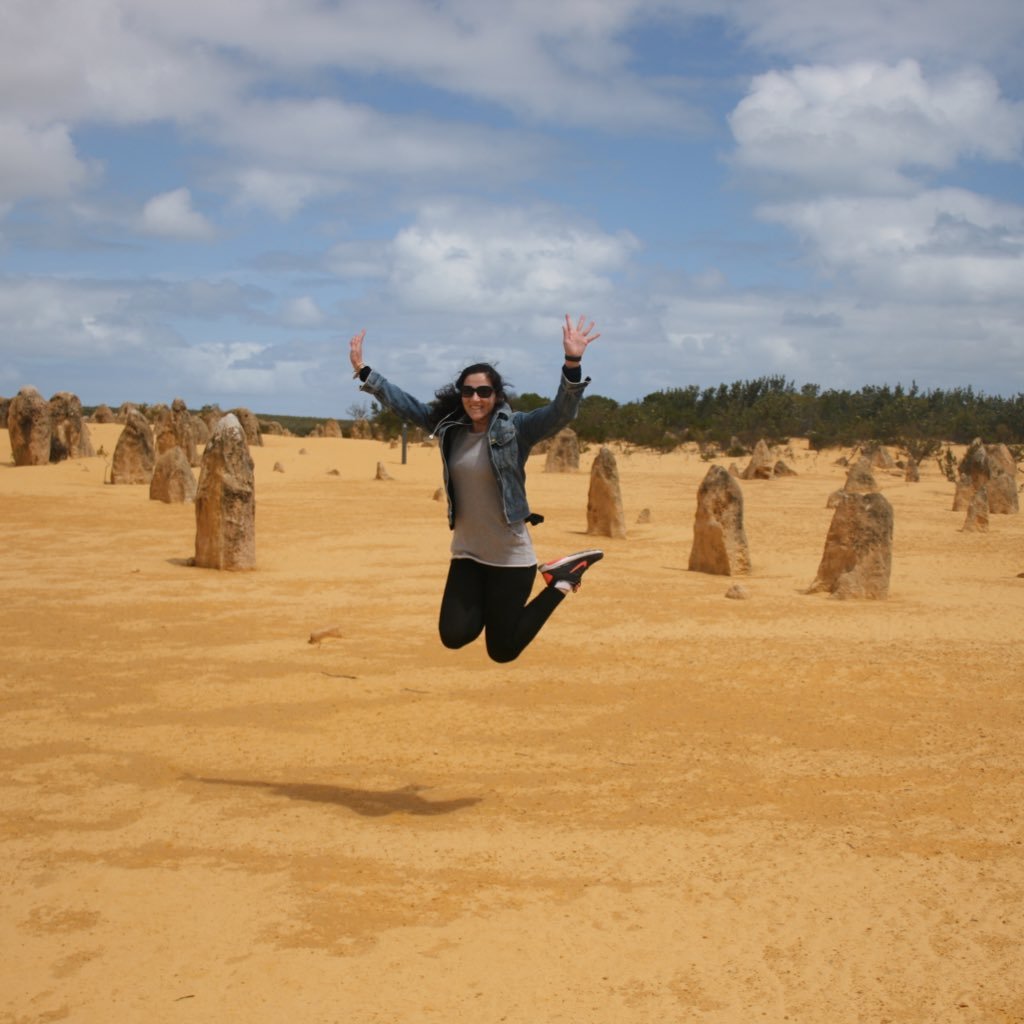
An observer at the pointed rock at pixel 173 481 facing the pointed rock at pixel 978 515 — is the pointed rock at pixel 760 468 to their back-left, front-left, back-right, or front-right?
front-left

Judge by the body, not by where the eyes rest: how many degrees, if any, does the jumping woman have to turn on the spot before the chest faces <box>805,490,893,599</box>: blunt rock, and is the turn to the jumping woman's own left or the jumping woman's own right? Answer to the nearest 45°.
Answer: approximately 180°

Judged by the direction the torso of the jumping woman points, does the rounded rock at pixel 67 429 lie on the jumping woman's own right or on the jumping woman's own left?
on the jumping woman's own right

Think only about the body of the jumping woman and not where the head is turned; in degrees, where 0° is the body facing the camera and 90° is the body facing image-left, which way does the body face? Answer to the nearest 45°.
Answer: approximately 45°

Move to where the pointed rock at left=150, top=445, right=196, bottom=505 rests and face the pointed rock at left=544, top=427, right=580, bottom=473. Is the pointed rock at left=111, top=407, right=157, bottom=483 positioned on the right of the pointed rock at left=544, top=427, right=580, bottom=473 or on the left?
left

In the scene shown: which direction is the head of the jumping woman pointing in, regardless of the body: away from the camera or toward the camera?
toward the camera

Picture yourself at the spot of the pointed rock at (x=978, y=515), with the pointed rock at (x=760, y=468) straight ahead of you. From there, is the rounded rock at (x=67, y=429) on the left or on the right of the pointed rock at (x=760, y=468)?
left

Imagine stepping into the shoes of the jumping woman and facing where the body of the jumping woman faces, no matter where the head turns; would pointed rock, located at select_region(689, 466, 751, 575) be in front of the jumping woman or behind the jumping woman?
behind

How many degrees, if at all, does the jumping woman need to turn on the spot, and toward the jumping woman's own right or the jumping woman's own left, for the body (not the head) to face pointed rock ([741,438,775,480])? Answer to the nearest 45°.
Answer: approximately 135° to the jumping woman's own right

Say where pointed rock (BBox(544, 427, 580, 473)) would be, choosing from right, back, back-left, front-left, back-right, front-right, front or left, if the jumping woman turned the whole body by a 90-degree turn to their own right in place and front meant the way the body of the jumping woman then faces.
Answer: front-right

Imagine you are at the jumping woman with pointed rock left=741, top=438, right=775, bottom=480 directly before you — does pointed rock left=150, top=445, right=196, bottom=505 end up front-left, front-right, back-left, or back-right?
front-left

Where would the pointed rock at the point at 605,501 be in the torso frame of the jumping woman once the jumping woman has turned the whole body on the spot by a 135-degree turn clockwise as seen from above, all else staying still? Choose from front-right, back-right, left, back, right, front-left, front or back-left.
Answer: front

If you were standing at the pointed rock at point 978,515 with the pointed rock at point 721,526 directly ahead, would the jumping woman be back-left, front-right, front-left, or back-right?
front-left

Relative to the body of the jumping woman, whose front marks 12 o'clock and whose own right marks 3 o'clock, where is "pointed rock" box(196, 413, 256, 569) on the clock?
The pointed rock is roughly at 4 o'clock from the jumping woman.

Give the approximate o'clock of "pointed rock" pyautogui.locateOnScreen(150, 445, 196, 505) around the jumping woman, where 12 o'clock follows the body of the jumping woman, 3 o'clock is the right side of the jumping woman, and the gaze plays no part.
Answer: The pointed rock is roughly at 4 o'clock from the jumping woman.

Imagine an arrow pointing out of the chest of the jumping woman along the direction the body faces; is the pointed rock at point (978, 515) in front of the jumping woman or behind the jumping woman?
behind
